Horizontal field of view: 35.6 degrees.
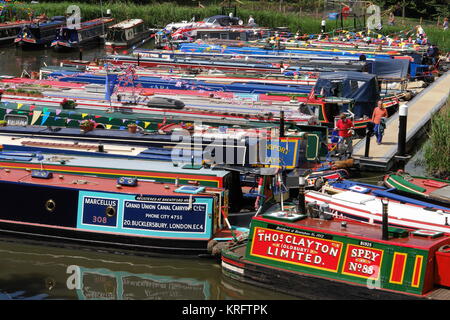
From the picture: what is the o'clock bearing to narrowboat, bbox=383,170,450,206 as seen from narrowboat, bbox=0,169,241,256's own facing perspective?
narrowboat, bbox=383,170,450,206 is roughly at 6 o'clock from narrowboat, bbox=0,169,241,256.

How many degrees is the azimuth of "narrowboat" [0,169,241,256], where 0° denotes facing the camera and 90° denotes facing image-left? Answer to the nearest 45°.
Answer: approximately 90°

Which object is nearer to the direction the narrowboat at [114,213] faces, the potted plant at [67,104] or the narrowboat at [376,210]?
the potted plant

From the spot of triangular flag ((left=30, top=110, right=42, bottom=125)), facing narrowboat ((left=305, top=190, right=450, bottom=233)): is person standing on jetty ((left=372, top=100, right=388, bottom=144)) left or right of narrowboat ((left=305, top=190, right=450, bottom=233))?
left

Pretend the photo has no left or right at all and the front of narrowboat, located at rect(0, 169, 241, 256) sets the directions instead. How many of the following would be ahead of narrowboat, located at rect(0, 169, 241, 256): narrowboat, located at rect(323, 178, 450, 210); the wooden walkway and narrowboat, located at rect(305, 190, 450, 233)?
0

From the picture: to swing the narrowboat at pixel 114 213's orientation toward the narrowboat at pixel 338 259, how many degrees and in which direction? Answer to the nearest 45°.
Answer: approximately 135° to its left

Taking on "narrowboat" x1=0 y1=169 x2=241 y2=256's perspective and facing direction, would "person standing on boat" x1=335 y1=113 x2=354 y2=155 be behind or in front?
behind

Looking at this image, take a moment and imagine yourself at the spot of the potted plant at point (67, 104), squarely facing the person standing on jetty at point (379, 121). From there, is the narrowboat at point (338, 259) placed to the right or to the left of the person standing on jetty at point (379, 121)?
right
